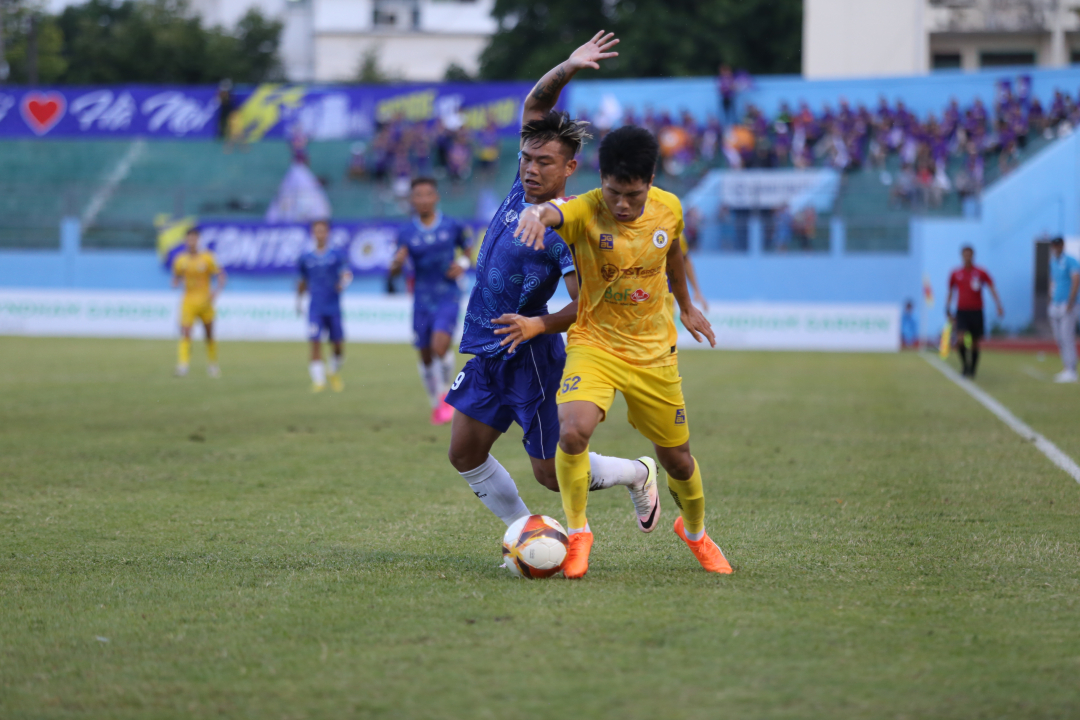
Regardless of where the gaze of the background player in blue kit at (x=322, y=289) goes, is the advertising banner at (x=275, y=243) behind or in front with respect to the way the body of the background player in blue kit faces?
behind

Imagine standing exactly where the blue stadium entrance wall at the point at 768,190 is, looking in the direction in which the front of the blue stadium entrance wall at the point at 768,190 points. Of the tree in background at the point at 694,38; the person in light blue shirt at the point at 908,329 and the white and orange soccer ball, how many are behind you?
1

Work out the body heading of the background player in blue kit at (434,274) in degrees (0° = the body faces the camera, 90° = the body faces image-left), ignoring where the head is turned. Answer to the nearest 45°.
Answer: approximately 0°

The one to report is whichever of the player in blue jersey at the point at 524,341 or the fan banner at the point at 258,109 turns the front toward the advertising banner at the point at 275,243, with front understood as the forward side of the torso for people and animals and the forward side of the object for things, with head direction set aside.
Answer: the fan banner at the point at 258,109

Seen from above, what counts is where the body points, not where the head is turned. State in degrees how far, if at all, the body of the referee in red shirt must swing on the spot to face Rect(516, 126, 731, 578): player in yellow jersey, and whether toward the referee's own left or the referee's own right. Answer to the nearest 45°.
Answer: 0° — they already face them

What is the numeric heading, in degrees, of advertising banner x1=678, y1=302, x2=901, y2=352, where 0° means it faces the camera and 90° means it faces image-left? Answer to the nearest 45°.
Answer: approximately 0°
